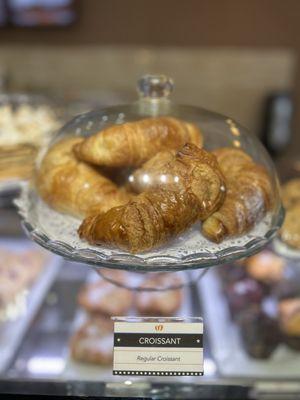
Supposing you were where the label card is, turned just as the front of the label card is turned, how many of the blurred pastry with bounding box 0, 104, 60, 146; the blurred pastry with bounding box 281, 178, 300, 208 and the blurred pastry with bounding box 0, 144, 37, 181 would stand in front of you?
0

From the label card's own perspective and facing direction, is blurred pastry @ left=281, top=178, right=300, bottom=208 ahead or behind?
behind

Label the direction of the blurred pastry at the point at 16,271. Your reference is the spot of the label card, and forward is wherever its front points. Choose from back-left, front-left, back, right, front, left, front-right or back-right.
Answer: back-right

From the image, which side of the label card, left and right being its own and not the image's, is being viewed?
front

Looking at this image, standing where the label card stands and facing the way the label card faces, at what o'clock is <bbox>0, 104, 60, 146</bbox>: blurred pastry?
The blurred pastry is roughly at 5 o'clock from the label card.

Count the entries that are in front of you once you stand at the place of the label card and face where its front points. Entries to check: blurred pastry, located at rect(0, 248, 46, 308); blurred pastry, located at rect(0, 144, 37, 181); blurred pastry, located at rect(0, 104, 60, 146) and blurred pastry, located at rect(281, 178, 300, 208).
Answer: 0
